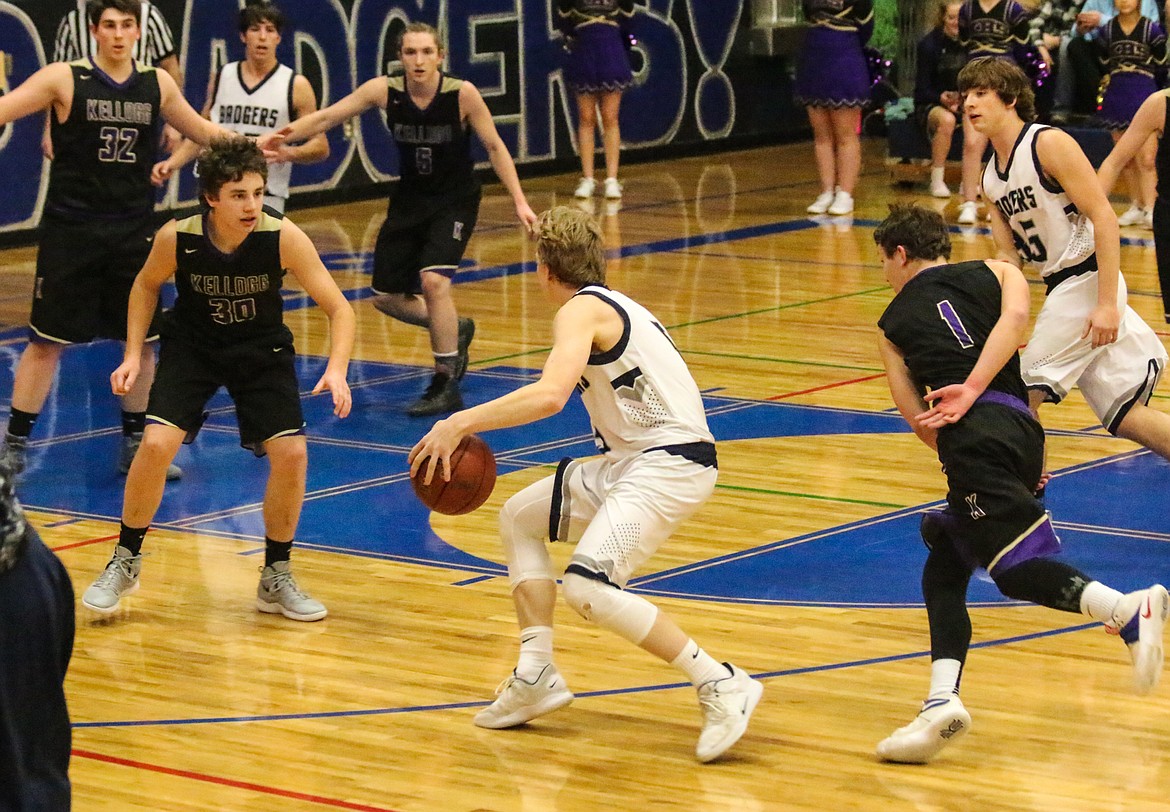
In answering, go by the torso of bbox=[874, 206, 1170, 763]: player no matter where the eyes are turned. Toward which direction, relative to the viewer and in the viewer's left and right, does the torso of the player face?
facing away from the viewer and to the left of the viewer

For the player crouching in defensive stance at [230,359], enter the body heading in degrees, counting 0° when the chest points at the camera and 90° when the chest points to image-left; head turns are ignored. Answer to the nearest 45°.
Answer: approximately 0°

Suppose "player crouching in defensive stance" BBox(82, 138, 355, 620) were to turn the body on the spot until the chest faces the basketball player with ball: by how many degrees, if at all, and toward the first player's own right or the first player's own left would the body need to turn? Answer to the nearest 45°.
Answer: approximately 45° to the first player's own left

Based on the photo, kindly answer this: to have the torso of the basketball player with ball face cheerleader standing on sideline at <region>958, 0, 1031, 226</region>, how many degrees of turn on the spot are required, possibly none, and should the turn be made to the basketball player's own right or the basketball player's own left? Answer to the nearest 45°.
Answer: approximately 90° to the basketball player's own right

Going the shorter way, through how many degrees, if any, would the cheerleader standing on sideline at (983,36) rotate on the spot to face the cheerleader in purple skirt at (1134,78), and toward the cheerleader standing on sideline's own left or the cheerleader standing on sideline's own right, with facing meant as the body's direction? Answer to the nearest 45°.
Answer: approximately 90° to the cheerleader standing on sideline's own left

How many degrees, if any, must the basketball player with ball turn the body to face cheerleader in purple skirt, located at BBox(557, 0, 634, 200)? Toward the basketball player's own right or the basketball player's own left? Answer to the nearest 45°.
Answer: approximately 90° to the basketball player's own right

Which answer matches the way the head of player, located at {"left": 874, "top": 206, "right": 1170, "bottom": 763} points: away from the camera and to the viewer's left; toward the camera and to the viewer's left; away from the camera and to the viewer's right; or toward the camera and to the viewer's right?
away from the camera and to the viewer's left

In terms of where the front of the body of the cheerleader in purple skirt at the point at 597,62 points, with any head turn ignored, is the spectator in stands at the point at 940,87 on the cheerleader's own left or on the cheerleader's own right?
on the cheerleader's own left
